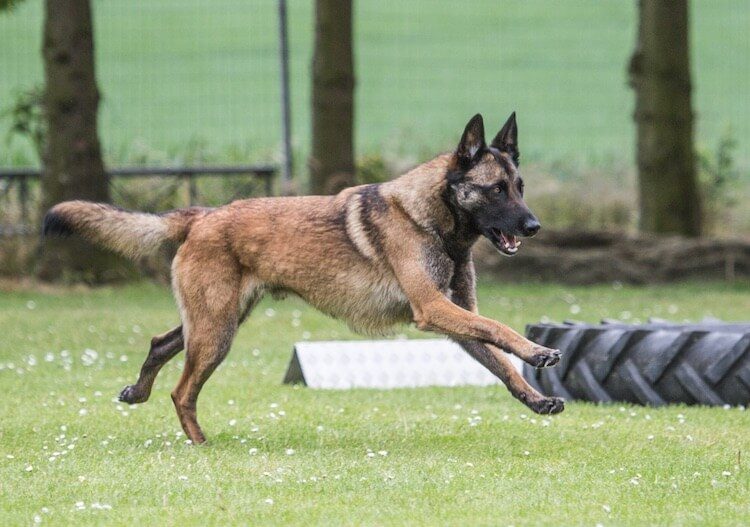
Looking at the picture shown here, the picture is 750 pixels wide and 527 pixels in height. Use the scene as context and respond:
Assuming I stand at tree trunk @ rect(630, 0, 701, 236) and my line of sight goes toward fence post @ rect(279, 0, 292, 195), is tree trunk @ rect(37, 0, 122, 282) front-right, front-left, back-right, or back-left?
front-left

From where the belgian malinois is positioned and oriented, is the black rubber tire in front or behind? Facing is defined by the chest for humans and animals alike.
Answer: in front

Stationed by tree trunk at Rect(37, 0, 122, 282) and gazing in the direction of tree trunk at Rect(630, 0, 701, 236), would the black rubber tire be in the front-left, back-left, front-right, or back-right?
front-right

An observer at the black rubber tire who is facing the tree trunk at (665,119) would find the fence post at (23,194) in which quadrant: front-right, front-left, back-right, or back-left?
front-left

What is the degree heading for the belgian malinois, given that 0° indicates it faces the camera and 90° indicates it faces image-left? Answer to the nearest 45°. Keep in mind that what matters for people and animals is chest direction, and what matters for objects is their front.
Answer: approximately 270°

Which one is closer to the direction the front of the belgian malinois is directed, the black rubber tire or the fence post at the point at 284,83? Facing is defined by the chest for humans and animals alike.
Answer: the black rubber tire

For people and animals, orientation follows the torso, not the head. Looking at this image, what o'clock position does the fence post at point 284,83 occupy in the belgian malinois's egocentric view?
The fence post is roughly at 9 o'clock from the belgian malinois.

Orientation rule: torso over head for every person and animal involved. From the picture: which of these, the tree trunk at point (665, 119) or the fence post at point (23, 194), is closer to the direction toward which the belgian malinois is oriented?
the tree trunk

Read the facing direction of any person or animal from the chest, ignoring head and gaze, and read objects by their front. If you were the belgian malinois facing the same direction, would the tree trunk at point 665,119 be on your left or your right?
on your left

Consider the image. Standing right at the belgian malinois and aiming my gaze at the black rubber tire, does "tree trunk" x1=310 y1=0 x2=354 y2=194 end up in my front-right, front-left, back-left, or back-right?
front-left

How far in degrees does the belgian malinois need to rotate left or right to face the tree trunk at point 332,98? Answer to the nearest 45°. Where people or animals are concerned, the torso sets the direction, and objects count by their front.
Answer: approximately 90° to its left

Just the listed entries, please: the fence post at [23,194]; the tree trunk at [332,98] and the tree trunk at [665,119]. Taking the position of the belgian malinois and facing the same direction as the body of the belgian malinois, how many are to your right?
0

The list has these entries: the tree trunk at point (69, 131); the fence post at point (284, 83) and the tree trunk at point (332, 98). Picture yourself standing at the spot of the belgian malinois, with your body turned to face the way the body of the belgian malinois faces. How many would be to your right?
0

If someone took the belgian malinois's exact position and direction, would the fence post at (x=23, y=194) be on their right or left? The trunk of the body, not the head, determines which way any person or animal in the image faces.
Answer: on their left

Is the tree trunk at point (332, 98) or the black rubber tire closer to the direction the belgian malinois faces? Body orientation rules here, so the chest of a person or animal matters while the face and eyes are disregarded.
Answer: the black rubber tire
